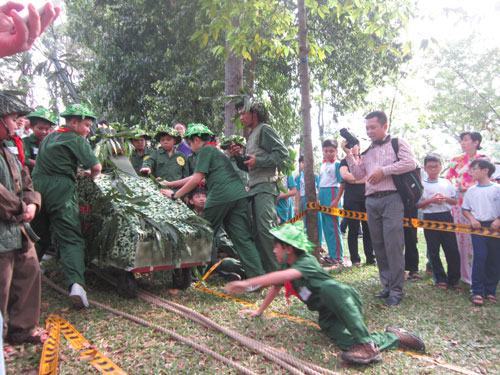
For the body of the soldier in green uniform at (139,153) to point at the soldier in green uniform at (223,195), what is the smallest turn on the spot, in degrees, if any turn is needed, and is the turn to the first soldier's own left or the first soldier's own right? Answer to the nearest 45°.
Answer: approximately 45° to the first soldier's own left

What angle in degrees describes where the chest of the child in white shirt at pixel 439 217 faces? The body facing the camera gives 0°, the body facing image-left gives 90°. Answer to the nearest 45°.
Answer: approximately 0°

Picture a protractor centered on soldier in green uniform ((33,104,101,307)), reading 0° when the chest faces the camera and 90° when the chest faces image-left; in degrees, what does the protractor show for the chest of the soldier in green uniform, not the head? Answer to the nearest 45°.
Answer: approximately 225°

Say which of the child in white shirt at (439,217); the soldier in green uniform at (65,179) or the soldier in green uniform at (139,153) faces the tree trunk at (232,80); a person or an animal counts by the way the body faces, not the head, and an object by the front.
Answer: the soldier in green uniform at (65,179)

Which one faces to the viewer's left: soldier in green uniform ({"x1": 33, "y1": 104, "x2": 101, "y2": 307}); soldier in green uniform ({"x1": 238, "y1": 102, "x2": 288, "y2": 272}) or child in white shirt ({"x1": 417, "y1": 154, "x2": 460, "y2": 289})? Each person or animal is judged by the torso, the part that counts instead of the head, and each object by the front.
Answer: soldier in green uniform ({"x1": 238, "y1": 102, "x2": 288, "y2": 272})

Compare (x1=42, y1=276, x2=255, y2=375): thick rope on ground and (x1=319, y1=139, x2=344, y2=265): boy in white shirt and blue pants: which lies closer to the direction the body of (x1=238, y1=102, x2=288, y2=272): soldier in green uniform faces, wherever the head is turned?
the thick rope on ground
